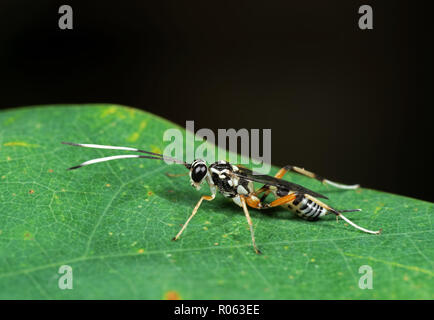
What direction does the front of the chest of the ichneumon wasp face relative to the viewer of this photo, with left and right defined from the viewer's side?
facing to the left of the viewer
